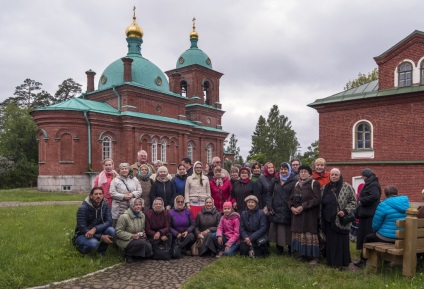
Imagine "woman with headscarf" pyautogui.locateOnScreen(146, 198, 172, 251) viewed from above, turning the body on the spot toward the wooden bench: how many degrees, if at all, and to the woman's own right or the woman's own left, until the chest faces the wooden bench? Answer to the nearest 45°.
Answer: approximately 45° to the woman's own left

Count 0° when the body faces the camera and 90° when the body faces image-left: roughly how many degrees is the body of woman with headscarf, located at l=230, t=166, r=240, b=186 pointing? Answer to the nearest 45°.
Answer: approximately 0°

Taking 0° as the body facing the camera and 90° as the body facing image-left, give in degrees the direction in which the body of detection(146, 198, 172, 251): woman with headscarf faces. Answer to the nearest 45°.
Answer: approximately 0°
